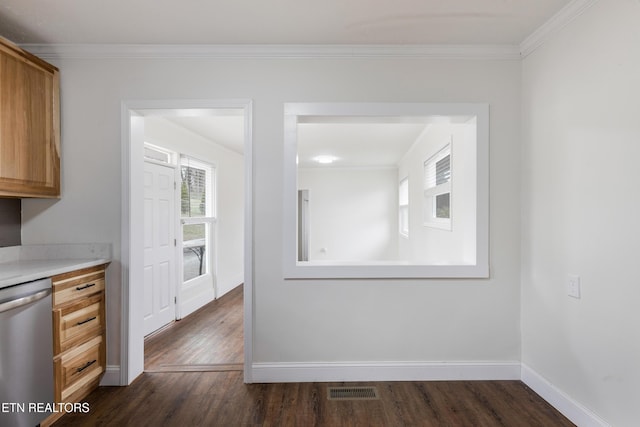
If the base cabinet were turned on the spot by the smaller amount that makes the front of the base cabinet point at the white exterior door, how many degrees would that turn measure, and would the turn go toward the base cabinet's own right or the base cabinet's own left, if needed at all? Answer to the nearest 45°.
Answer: approximately 90° to the base cabinet's own left

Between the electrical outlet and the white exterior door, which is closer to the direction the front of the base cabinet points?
the electrical outlet

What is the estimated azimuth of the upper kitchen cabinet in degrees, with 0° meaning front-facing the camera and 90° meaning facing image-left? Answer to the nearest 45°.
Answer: approximately 315°

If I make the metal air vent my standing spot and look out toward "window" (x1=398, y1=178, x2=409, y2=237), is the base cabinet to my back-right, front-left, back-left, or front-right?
back-left

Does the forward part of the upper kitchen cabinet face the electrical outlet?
yes

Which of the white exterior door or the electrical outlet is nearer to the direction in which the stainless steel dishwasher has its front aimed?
the electrical outlet

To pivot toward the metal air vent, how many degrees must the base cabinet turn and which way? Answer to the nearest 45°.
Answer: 0° — it already faces it

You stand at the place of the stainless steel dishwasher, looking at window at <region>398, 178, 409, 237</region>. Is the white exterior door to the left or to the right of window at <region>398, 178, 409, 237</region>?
left

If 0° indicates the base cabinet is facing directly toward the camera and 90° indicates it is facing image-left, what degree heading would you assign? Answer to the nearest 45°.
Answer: approximately 315°

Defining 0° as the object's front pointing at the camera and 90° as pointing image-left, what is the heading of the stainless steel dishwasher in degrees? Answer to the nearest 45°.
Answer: approximately 315°
